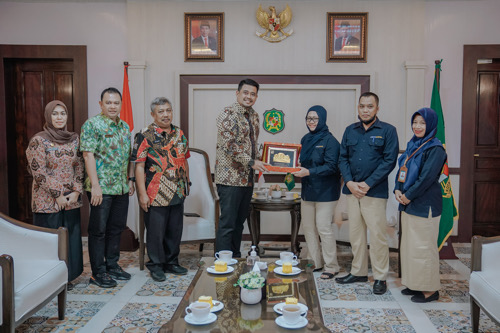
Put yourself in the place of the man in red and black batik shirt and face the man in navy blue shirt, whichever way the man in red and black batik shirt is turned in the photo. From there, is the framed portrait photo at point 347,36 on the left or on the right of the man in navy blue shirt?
left

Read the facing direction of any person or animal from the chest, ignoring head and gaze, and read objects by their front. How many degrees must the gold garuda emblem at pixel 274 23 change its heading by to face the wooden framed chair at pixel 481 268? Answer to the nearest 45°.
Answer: approximately 45° to its left

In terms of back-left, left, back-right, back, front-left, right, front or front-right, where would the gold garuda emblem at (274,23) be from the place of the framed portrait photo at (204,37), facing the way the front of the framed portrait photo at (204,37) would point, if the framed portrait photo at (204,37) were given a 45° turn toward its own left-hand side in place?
front-left

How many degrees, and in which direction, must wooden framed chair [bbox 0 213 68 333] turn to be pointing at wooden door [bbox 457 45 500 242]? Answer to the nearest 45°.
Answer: approximately 45° to its left

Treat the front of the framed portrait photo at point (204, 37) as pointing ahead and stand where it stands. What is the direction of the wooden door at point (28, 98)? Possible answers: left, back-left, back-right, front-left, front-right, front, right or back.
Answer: right

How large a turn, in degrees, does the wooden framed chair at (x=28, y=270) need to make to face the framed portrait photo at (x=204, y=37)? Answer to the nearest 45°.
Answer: approximately 90° to its left

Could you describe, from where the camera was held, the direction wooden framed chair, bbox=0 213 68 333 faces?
facing the viewer and to the right of the viewer

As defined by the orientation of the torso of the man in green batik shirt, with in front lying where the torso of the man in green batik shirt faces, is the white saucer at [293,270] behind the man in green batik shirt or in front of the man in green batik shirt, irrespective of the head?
in front

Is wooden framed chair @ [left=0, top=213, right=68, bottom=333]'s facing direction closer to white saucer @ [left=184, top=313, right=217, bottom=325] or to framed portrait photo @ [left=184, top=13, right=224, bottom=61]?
the white saucer
